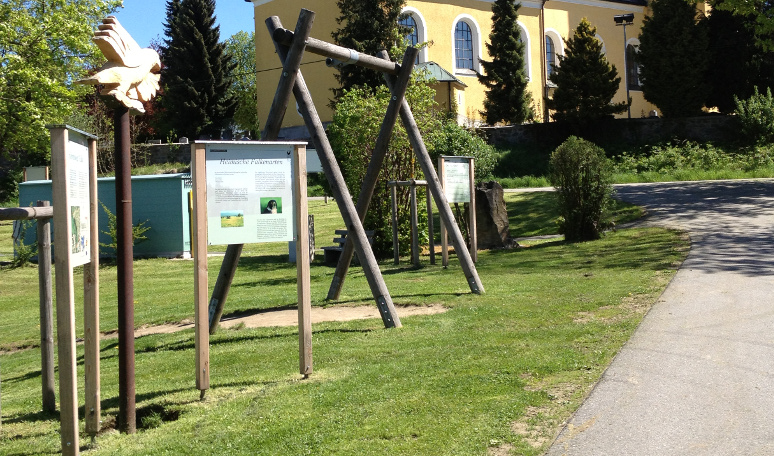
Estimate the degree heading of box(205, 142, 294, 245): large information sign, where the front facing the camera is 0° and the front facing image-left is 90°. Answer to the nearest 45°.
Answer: approximately 0°

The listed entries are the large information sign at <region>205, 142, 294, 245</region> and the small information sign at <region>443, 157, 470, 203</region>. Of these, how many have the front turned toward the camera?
2

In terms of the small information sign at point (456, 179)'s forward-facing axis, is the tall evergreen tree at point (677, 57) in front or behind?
behind

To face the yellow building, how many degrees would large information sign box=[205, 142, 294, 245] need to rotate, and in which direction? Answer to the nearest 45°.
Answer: approximately 180°

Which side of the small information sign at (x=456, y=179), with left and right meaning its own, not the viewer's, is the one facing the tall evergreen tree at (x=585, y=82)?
back

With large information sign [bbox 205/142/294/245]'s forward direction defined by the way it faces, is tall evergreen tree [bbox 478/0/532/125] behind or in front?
behind

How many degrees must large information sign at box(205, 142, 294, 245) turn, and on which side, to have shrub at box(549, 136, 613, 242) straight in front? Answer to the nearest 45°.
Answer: approximately 135° to its left
